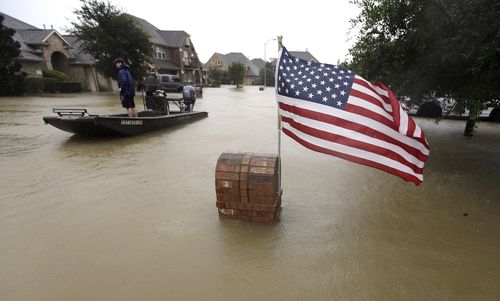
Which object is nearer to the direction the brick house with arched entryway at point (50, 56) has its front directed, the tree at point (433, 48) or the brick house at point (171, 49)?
the tree

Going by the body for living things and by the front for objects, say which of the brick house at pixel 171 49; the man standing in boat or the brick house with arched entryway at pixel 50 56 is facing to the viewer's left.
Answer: the man standing in boat

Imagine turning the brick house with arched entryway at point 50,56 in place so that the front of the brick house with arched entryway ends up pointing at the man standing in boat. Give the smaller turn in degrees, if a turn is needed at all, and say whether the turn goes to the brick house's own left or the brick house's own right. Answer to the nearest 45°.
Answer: approximately 45° to the brick house's own right

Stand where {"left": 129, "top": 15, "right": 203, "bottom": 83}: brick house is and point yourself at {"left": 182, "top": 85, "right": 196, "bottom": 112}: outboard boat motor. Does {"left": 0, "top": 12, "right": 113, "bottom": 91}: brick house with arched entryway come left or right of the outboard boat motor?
right

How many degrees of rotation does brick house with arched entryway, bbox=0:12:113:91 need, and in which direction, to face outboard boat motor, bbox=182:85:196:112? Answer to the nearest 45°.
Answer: approximately 45° to its right

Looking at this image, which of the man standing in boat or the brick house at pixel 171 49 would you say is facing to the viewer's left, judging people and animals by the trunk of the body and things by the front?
the man standing in boat

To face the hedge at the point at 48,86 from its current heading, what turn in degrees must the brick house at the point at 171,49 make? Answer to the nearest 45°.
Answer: approximately 90° to its right

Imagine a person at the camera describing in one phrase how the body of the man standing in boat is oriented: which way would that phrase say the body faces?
to the viewer's left

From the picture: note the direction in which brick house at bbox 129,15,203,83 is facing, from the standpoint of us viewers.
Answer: facing the viewer and to the right of the viewer

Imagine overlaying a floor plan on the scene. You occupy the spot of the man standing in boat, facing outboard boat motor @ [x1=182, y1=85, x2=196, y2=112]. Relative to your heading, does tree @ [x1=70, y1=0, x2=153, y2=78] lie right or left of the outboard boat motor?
left

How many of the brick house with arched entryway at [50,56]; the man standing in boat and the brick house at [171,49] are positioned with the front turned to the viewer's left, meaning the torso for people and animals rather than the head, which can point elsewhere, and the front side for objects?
1

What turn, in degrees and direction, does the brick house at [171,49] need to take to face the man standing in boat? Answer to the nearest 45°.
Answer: approximately 45° to its right

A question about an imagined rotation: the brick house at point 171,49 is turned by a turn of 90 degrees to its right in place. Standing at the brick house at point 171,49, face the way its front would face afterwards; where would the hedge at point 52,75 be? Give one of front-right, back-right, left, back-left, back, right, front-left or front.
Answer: front

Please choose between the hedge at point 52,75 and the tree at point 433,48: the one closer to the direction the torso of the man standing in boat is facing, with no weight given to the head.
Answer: the hedge
